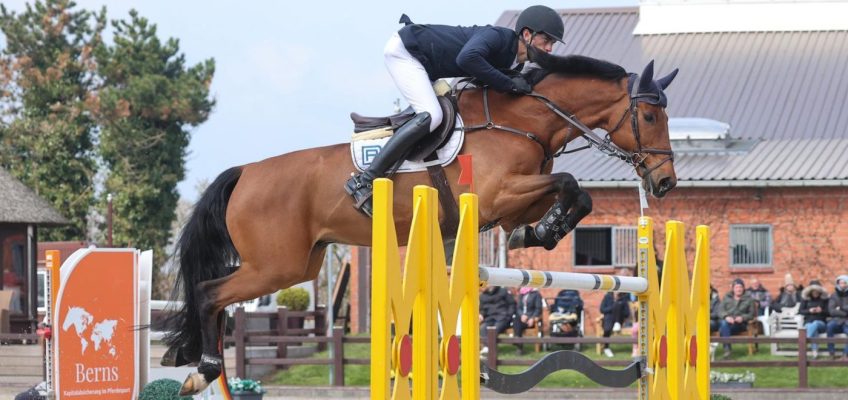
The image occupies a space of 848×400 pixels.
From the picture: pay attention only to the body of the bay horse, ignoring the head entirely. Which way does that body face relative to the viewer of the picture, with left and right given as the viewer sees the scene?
facing to the right of the viewer

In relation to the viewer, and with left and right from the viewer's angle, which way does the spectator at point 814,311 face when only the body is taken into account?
facing the viewer

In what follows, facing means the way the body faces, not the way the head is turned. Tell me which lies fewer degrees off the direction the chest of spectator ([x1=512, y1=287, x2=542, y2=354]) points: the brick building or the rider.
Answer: the rider

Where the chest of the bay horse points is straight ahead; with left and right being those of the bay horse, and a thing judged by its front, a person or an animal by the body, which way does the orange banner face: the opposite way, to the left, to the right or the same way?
to the right

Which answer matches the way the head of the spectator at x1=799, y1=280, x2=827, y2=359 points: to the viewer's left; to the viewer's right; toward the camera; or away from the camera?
toward the camera

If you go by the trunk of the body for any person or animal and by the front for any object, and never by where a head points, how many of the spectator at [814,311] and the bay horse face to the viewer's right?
1

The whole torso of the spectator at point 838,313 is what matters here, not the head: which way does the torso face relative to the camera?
toward the camera

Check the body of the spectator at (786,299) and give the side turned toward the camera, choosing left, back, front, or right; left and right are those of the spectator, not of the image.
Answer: front

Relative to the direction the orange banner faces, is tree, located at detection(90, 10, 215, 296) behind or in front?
behind

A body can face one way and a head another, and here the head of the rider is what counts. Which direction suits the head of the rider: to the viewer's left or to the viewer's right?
to the viewer's right

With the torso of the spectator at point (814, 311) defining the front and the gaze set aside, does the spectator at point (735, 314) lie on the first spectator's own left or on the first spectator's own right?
on the first spectator's own right

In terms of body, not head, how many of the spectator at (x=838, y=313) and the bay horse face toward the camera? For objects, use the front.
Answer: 1

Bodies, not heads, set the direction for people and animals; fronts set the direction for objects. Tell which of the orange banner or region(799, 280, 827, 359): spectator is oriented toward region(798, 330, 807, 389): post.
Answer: the spectator

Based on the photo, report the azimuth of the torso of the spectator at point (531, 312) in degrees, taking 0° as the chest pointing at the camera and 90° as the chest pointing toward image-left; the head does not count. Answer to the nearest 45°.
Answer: approximately 45°

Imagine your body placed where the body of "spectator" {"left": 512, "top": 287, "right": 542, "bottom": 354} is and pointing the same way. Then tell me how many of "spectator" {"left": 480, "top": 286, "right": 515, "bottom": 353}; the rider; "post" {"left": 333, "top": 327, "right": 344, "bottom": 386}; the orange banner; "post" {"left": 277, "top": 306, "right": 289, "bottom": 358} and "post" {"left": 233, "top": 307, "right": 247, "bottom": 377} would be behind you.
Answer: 0

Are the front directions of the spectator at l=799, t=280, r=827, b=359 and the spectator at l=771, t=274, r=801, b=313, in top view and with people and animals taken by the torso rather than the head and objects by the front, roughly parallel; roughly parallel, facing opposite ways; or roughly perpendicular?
roughly parallel

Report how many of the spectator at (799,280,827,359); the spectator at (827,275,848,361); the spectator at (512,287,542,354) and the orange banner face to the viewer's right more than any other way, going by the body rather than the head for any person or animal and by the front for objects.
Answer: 0
